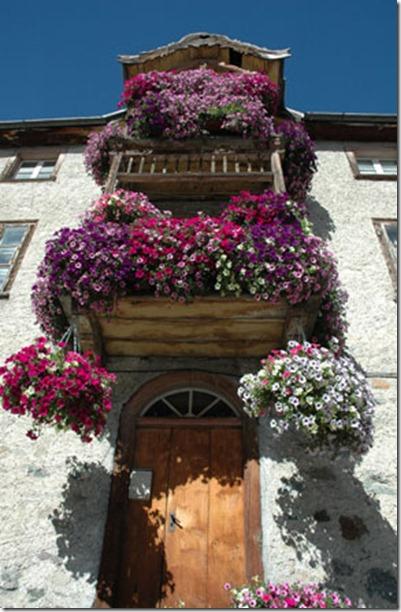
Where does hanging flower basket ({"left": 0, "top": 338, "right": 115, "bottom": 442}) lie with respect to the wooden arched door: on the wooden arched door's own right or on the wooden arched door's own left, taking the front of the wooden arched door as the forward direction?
on the wooden arched door's own right

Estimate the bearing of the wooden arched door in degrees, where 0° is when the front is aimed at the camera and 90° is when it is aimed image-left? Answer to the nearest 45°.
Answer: approximately 0°
